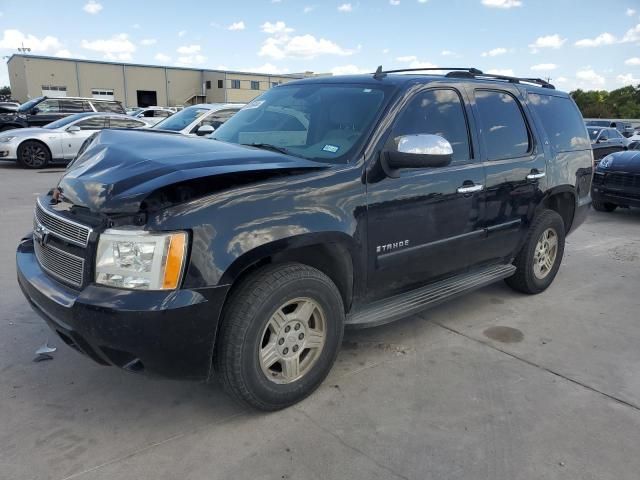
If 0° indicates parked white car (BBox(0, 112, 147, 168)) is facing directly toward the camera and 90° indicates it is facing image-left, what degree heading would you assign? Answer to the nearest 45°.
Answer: approximately 90°

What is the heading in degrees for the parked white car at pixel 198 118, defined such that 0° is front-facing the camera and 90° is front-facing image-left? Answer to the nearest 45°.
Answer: approximately 45°

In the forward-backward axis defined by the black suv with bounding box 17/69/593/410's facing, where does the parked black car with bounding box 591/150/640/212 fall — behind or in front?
behind

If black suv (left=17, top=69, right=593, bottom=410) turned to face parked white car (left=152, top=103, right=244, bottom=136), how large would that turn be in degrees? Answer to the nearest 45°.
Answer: approximately 135° to its right

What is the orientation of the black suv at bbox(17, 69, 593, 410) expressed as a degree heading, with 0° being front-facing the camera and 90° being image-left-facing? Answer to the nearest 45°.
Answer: approximately 45°
